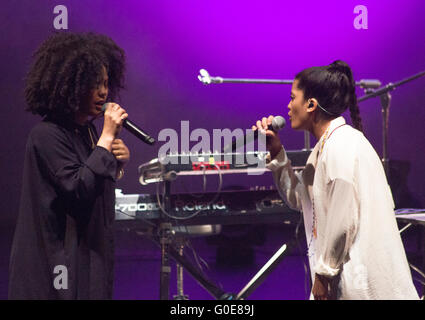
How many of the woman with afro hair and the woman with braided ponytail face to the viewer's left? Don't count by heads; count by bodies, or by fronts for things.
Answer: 1

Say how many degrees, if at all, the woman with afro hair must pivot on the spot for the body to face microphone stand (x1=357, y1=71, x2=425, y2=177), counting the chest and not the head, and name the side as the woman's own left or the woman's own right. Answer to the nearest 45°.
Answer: approximately 45° to the woman's own left

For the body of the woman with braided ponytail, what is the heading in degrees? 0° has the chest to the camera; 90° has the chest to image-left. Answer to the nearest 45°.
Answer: approximately 90°

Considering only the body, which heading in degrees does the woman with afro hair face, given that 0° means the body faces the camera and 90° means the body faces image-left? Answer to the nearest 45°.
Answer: approximately 270°

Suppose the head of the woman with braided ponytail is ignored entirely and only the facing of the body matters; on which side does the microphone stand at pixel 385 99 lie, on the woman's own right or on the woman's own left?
on the woman's own right
